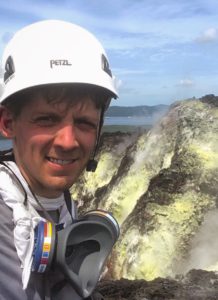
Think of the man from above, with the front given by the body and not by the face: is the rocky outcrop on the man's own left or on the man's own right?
on the man's own left

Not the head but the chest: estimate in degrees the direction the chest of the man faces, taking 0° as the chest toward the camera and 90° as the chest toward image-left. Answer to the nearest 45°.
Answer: approximately 315°
